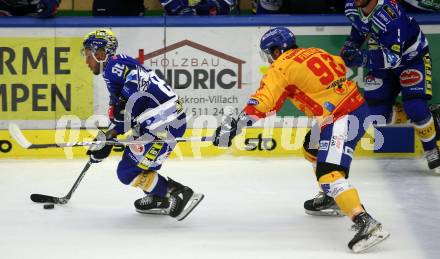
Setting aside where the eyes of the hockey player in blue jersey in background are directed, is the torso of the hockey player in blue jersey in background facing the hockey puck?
yes

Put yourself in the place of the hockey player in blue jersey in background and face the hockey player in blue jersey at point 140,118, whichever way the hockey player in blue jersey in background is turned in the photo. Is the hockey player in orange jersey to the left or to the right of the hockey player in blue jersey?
left

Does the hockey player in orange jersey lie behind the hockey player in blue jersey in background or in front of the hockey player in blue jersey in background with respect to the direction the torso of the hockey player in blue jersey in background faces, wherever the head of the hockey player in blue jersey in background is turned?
in front

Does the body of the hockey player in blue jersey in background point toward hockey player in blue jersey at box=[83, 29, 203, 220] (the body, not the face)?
yes

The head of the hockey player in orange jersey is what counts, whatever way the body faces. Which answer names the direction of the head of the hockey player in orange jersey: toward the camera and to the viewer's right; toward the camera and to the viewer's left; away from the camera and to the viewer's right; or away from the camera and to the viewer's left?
away from the camera and to the viewer's left

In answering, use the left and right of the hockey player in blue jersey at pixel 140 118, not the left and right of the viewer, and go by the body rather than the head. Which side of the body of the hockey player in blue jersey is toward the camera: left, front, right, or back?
left

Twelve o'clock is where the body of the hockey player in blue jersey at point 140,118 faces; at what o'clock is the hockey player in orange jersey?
The hockey player in orange jersey is roughly at 7 o'clock from the hockey player in blue jersey.

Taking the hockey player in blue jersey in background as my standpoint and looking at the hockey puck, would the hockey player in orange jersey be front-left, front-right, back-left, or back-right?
front-left

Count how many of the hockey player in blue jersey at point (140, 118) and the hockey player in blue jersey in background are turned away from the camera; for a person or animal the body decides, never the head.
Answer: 0
